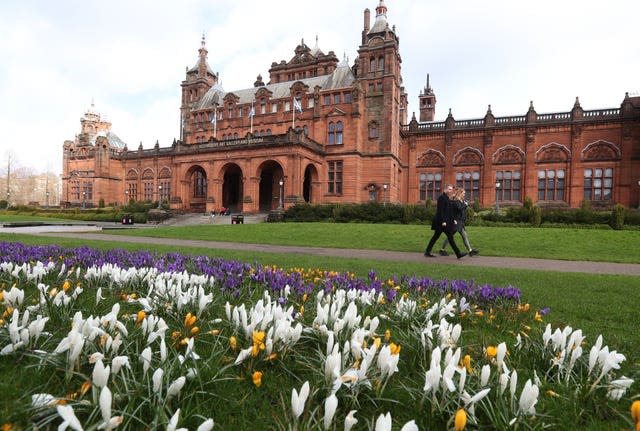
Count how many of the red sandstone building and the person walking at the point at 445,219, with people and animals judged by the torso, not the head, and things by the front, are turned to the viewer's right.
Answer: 1

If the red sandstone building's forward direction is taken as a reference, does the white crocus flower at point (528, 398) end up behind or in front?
in front

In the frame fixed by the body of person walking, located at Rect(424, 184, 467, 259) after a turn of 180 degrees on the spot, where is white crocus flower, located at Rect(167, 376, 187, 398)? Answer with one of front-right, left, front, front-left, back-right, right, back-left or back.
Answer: left

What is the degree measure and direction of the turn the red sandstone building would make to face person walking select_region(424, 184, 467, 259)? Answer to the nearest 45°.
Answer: approximately 45° to its left

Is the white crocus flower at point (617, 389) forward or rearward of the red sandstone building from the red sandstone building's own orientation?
forward

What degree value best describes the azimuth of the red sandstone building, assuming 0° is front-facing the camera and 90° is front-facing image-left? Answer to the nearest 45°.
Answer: approximately 45°

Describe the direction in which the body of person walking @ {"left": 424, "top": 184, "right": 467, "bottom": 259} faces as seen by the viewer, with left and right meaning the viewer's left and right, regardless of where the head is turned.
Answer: facing to the right of the viewer

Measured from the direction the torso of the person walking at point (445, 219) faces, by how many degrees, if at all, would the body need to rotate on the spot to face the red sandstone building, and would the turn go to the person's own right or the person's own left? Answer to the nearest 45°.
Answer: approximately 90° to the person's own left

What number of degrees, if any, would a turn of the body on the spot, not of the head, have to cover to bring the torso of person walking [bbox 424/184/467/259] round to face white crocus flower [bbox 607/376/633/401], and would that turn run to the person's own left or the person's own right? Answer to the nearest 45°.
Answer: approximately 90° to the person's own right

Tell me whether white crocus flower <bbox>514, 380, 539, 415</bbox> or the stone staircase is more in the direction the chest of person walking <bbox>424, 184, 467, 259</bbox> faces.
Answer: the white crocus flower

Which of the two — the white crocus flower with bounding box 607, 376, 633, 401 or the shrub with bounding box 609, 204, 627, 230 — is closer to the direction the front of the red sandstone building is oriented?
the white crocus flower

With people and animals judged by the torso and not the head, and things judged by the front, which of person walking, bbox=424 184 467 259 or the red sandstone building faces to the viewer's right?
the person walking
